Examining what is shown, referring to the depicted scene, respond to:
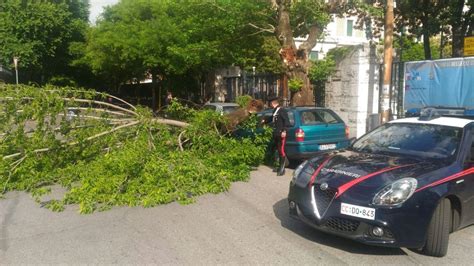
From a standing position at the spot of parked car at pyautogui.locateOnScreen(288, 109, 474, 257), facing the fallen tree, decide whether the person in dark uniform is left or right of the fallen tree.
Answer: right

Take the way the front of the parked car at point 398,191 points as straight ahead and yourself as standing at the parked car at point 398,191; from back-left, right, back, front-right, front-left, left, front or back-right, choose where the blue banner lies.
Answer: back-right

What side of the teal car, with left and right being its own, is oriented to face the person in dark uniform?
left

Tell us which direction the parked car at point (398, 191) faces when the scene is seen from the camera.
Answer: facing the viewer and to the left of the viewer

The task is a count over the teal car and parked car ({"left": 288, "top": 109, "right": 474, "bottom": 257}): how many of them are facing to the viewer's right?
0

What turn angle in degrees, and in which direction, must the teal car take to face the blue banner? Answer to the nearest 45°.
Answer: approximately 90° to its right

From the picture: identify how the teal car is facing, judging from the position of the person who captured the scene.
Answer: facing away from the viewer and to the left of the viewer

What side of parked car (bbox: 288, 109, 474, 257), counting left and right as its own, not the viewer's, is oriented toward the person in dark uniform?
right

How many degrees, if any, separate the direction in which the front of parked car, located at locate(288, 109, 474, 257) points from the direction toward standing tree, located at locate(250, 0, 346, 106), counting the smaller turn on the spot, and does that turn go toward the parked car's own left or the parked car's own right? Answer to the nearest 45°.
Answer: approximately 135° to the parked car's own right

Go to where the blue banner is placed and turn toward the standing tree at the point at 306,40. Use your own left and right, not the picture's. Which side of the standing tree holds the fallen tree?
left
